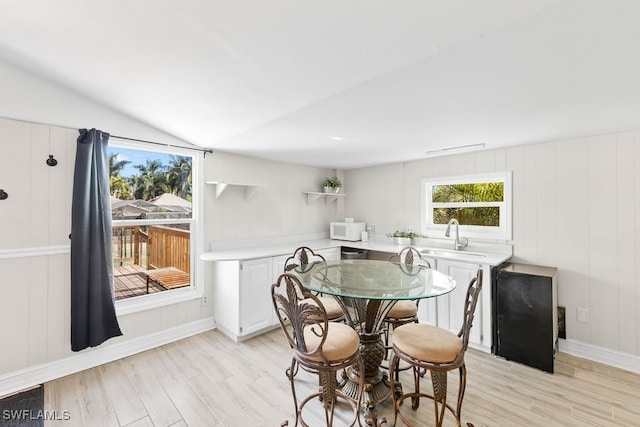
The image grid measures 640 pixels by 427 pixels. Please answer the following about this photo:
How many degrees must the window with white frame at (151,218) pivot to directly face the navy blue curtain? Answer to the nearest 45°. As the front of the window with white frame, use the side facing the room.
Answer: approximately 90° to its right

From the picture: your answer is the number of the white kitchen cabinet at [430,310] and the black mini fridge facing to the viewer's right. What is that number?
0

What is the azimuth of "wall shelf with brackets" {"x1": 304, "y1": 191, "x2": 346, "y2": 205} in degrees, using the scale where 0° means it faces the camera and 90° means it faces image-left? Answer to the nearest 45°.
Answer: approximately 315°

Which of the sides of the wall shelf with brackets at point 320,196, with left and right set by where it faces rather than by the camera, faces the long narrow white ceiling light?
front

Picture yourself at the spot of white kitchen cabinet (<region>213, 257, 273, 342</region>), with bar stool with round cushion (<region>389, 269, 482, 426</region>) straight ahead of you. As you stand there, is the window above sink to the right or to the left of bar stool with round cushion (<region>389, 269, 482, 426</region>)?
left

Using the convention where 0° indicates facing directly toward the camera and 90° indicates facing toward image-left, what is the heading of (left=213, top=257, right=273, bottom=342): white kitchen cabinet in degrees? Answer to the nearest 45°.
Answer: approximately 315°

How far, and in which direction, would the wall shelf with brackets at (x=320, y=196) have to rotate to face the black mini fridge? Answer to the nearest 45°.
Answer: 0° — it already faces it
